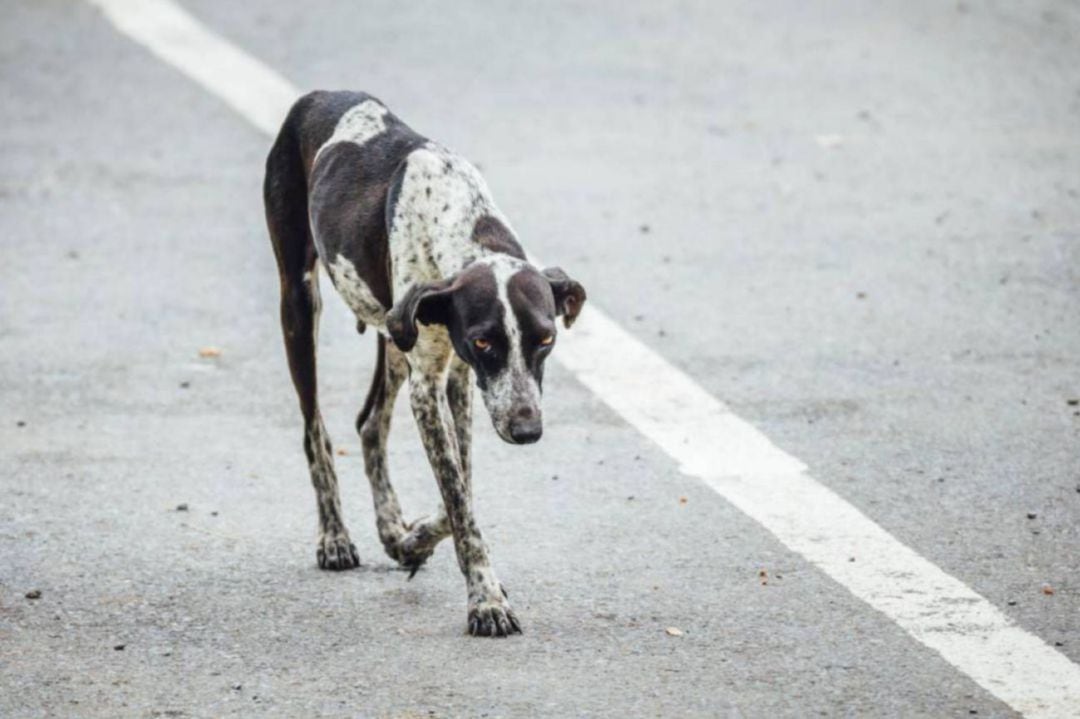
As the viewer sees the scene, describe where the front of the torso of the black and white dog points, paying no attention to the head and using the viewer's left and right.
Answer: facing the viewer and to the right of the viewer
